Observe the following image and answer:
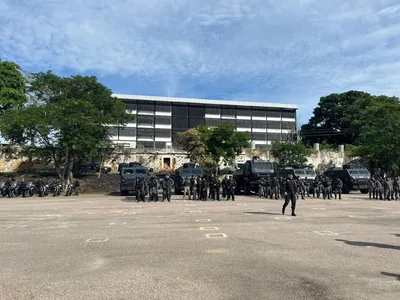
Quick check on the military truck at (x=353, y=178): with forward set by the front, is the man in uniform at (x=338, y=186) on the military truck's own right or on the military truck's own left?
on the military truck's own right

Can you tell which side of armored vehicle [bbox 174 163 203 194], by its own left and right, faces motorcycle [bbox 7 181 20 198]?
right

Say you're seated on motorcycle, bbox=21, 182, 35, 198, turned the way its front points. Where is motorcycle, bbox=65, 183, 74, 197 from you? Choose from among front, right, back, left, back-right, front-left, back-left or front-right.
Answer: front-left

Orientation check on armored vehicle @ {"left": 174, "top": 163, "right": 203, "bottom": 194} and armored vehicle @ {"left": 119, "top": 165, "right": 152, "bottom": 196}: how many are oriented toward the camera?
2

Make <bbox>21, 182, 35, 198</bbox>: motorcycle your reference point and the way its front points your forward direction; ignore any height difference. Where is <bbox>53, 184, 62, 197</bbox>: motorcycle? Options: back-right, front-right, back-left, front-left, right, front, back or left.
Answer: front-left

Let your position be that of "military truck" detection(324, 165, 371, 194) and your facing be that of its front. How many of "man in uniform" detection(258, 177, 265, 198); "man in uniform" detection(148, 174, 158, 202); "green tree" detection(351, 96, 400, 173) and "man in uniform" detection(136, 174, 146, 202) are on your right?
3

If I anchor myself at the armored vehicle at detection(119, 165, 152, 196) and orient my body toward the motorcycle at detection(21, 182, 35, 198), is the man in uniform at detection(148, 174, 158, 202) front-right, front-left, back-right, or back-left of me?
back-left

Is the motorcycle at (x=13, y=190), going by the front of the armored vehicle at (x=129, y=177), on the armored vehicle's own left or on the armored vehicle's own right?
on the armored vehicle's own right

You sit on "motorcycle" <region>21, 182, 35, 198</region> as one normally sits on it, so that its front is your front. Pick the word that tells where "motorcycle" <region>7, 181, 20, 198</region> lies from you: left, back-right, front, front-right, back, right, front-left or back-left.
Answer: back-right

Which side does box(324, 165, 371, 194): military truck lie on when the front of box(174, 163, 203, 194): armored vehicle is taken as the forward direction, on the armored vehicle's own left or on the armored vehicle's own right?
on the armored vehicle's own left

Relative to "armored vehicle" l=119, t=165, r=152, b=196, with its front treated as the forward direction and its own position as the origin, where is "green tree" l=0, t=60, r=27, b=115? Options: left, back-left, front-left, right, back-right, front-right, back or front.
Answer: back-right

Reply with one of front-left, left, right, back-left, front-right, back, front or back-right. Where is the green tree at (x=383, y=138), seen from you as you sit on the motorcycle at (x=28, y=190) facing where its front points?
front-left

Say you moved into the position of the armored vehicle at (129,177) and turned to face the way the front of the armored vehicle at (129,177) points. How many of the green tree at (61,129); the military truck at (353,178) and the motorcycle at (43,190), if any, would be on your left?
1

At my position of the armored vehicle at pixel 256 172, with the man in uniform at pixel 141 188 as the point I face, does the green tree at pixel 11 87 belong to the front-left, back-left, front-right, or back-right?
front-right

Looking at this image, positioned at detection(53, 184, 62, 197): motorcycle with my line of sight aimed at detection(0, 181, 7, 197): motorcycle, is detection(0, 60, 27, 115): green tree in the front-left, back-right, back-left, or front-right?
front-right

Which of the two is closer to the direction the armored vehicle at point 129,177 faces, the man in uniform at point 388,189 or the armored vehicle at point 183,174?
the man in uniform

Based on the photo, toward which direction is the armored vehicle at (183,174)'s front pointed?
toward the camera

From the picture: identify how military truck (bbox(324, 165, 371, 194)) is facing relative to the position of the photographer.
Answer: facing the viewer and to the right of the viewer
